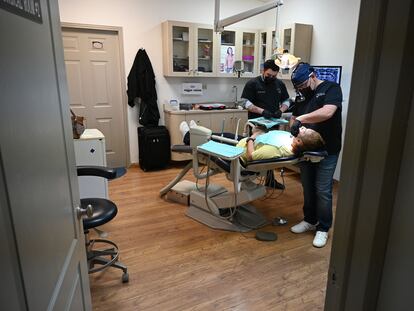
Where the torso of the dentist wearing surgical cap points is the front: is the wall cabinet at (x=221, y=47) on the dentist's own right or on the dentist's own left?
on the dentist's own right

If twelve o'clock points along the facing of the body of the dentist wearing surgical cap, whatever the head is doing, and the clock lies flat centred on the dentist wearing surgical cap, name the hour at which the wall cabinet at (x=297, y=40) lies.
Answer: The wall cabinet is roughly at 4 o'clock from the dentist wearing surgical cap.

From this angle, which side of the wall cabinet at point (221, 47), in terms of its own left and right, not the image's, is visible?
front

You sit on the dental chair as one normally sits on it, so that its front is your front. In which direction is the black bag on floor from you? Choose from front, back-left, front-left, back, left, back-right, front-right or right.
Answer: front-right

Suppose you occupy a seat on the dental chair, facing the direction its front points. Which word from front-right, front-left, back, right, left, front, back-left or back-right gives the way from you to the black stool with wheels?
front-left

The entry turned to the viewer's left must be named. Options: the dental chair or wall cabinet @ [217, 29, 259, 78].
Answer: the dental chair

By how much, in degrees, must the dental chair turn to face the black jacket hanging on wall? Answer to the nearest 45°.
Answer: approximately 45° to its right

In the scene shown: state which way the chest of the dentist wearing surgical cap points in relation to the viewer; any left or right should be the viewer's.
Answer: facing the viewer and to the left of the viewer

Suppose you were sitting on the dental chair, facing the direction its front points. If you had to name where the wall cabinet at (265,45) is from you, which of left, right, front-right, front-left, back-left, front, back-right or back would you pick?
right

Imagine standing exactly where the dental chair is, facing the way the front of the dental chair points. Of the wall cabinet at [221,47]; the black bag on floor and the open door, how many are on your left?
1

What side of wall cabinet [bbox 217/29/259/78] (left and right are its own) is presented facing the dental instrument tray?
front

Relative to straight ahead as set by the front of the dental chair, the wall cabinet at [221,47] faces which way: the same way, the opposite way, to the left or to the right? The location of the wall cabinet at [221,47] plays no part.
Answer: to the left

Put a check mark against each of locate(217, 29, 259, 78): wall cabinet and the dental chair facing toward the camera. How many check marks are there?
1

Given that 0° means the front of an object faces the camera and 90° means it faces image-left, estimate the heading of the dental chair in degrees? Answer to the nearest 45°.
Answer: approximately 90°

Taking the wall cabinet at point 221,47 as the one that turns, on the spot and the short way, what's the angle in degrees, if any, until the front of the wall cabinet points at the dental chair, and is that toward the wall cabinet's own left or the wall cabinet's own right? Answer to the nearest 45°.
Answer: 0° — it already faces it
